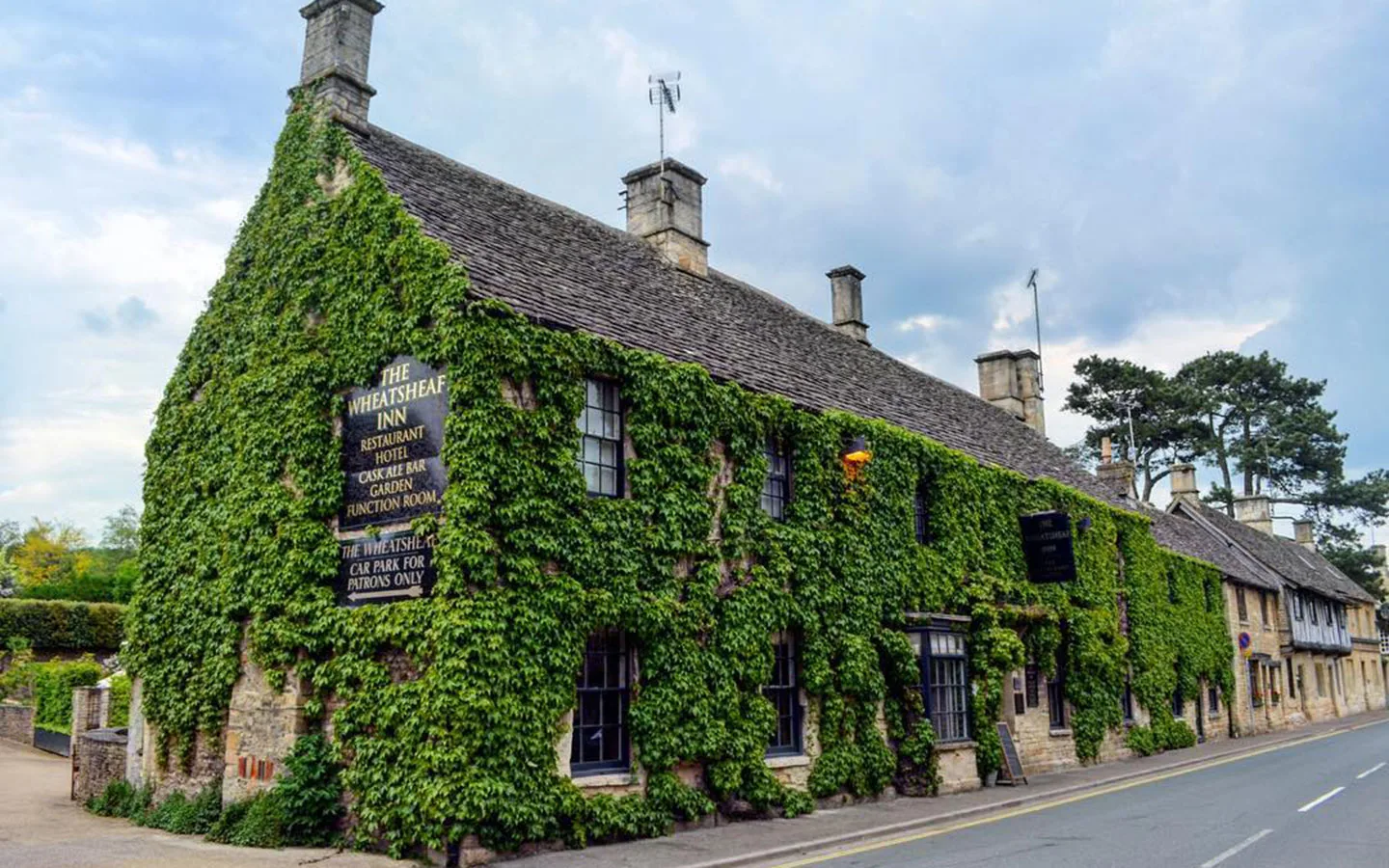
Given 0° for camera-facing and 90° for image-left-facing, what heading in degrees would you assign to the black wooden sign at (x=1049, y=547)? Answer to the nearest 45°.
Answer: approximately 0°

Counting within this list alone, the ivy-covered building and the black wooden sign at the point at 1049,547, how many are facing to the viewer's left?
0

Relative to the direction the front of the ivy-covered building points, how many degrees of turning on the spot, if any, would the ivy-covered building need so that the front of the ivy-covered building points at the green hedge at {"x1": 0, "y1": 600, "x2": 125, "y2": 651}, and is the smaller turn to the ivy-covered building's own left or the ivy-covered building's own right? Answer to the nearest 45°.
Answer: approximately 180°

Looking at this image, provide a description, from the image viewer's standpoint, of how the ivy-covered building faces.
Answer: facing the viewer and to the right of the viewer

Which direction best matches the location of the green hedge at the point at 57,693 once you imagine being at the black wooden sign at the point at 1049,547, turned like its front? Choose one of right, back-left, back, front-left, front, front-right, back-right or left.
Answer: right
